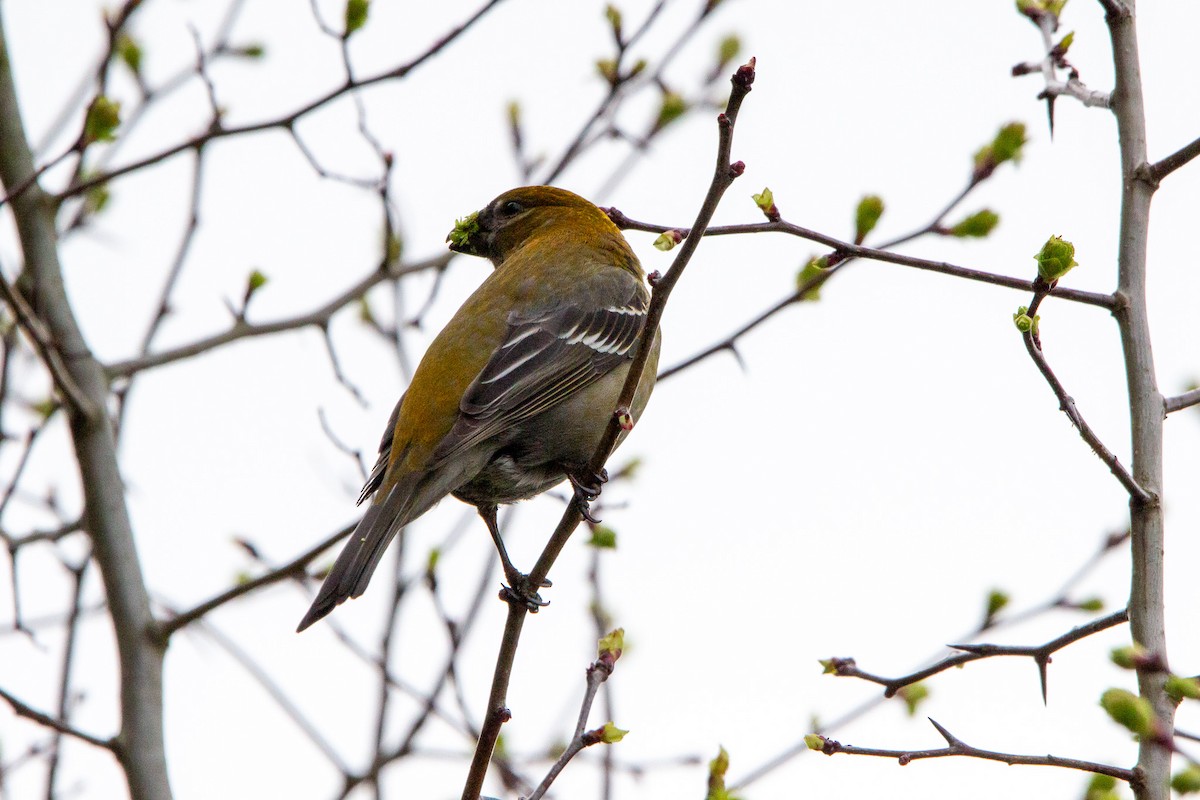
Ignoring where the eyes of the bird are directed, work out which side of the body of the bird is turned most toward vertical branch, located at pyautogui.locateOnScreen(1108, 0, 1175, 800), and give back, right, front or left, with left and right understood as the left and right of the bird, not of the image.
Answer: right

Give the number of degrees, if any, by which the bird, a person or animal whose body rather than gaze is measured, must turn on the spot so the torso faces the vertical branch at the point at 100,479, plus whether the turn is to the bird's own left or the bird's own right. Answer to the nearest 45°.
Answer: approximately 135° to the bird's own left

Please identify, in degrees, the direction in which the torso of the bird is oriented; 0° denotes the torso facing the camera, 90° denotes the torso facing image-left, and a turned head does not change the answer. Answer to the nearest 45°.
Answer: approximately 225°
